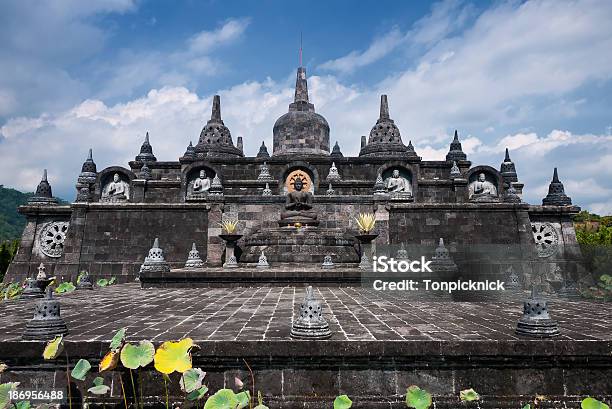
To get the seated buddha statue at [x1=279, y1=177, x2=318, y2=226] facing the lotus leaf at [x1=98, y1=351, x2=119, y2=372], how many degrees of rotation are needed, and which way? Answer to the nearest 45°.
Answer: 0° — it already faces it

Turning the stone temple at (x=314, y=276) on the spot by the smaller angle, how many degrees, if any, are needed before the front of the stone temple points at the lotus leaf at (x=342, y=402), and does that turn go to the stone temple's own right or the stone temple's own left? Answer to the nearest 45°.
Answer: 0° — it already faces it

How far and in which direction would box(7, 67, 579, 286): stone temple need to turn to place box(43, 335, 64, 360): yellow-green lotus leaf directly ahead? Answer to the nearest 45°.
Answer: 0° — it already faces it

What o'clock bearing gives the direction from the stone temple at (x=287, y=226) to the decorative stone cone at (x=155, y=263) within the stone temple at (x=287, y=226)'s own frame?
The decorative stone cone is roughly at 1 o'clock from the stone temple.

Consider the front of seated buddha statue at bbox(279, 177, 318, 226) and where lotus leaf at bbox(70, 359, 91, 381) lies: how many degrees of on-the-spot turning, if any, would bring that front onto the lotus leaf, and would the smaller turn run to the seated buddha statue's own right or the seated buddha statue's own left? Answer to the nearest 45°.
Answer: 0° — it already faces it

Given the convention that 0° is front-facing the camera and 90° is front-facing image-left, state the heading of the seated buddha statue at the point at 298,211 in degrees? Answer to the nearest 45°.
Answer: approximately 0°

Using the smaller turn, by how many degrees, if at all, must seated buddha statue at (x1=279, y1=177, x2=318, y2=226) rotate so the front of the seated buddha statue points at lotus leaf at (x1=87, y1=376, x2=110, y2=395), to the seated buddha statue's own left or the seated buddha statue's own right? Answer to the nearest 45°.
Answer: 0° — it already faces it

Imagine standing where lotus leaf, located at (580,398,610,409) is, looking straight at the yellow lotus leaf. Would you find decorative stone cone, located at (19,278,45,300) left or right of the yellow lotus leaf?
right

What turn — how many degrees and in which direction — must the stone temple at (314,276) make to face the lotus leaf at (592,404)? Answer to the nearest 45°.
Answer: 0° — it already faces it
